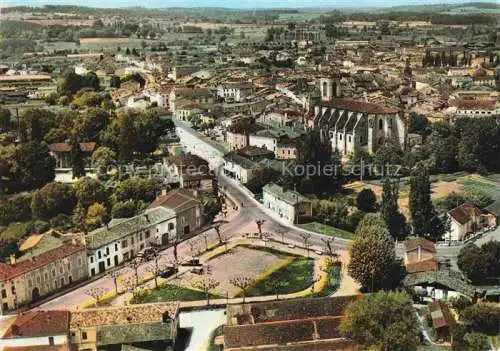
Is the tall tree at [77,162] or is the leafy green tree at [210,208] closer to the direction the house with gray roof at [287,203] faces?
the leafy green tree

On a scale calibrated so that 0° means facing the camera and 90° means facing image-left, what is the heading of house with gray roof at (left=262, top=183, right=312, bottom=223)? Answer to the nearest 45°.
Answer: approximately 45°

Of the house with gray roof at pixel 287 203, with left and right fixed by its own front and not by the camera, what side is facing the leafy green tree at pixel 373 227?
left

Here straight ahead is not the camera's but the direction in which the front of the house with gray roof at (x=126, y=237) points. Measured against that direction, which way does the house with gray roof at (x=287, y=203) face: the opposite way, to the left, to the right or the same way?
to the right

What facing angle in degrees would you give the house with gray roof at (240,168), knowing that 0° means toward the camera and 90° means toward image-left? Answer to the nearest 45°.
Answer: approximately 45°

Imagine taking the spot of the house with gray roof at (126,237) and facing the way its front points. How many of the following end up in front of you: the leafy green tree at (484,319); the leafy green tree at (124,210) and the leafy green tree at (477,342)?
2

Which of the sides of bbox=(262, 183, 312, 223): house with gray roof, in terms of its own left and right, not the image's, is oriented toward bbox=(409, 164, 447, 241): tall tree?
left

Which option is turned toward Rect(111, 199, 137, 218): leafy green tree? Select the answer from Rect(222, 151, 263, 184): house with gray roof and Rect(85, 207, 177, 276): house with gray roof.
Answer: Rect(222, 151, 263, 184): house with gray roof

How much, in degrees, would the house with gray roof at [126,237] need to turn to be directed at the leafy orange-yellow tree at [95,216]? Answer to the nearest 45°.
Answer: approximately 135° to its left

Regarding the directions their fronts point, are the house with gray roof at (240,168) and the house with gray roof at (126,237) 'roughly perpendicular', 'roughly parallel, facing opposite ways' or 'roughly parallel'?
roughly perpendicular
